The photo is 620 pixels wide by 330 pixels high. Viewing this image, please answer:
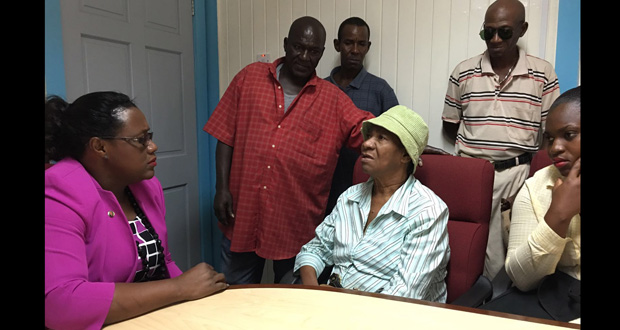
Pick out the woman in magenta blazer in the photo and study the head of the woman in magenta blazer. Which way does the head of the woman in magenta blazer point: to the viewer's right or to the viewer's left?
to the viewer's right

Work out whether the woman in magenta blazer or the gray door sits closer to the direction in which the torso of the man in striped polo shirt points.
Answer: the woman in magenta blazer

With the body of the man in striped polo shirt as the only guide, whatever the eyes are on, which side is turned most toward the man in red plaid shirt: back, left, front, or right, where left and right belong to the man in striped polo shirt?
right

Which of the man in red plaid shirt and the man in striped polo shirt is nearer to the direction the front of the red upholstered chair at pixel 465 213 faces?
the man in red plaid shirt

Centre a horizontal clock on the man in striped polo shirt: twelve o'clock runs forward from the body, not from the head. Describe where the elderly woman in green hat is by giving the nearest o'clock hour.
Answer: The elderly woman in green hat is roughly at 1 o'clock from the man in striped polo shirt.

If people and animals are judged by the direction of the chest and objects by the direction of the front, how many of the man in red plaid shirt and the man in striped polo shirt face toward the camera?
2

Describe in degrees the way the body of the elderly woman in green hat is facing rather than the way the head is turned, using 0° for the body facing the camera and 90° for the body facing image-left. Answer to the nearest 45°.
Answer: approximately 45°

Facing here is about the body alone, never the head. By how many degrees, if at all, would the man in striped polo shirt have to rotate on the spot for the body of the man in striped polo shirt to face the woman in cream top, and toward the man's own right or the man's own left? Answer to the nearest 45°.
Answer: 0° — they already face them

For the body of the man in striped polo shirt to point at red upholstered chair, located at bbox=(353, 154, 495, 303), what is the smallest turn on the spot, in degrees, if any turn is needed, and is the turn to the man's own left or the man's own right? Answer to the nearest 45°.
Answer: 0° — they already face it

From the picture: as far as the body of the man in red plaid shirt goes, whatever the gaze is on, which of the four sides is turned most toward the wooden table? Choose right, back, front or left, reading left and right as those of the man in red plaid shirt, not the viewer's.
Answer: front

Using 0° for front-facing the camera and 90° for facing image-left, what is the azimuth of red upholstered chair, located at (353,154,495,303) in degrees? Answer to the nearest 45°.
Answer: approximately 45°

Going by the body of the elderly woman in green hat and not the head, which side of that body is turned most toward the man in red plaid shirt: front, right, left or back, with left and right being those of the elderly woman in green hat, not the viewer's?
right

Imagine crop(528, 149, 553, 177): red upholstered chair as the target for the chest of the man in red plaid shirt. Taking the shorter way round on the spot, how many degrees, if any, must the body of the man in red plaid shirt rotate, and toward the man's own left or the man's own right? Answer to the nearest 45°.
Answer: approximately 45° to the man's own left
